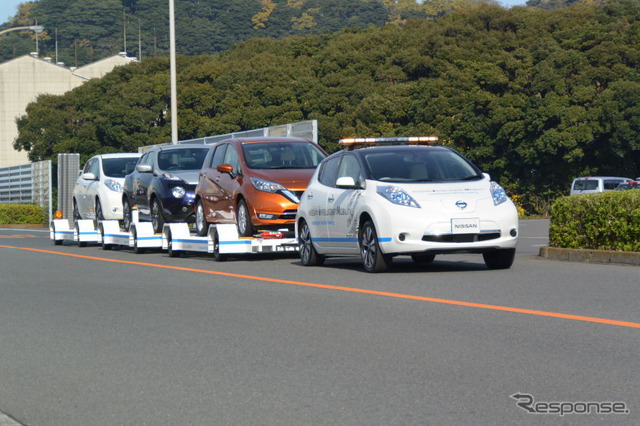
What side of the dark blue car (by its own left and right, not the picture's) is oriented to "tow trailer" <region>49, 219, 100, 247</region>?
back

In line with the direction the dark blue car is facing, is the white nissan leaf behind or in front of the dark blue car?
in front

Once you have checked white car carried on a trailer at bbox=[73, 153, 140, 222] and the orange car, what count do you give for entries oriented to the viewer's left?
0

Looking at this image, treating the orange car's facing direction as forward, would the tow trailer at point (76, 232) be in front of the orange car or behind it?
behind

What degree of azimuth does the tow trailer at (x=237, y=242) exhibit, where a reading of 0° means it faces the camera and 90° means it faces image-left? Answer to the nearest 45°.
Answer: approximately 315°

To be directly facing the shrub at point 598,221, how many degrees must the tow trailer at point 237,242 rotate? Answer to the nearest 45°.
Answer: approximately 45° to its left

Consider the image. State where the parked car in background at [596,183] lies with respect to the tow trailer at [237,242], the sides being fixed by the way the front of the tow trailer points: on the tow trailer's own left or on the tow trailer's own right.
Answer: on the tow trailer's own left

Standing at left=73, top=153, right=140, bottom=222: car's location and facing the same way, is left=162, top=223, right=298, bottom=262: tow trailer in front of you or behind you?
in front

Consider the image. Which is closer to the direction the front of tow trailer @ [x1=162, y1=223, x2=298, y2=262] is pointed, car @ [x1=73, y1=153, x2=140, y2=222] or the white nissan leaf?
the white nissan leaf

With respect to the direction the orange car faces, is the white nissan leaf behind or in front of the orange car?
in front

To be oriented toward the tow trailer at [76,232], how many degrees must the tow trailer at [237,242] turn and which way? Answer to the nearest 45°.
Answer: approximately 180°

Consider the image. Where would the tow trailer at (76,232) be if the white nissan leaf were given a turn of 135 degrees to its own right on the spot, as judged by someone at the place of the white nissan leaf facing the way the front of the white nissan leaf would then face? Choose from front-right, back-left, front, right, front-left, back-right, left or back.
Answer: front-right

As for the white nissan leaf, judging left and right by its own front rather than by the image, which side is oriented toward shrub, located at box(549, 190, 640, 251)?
left
